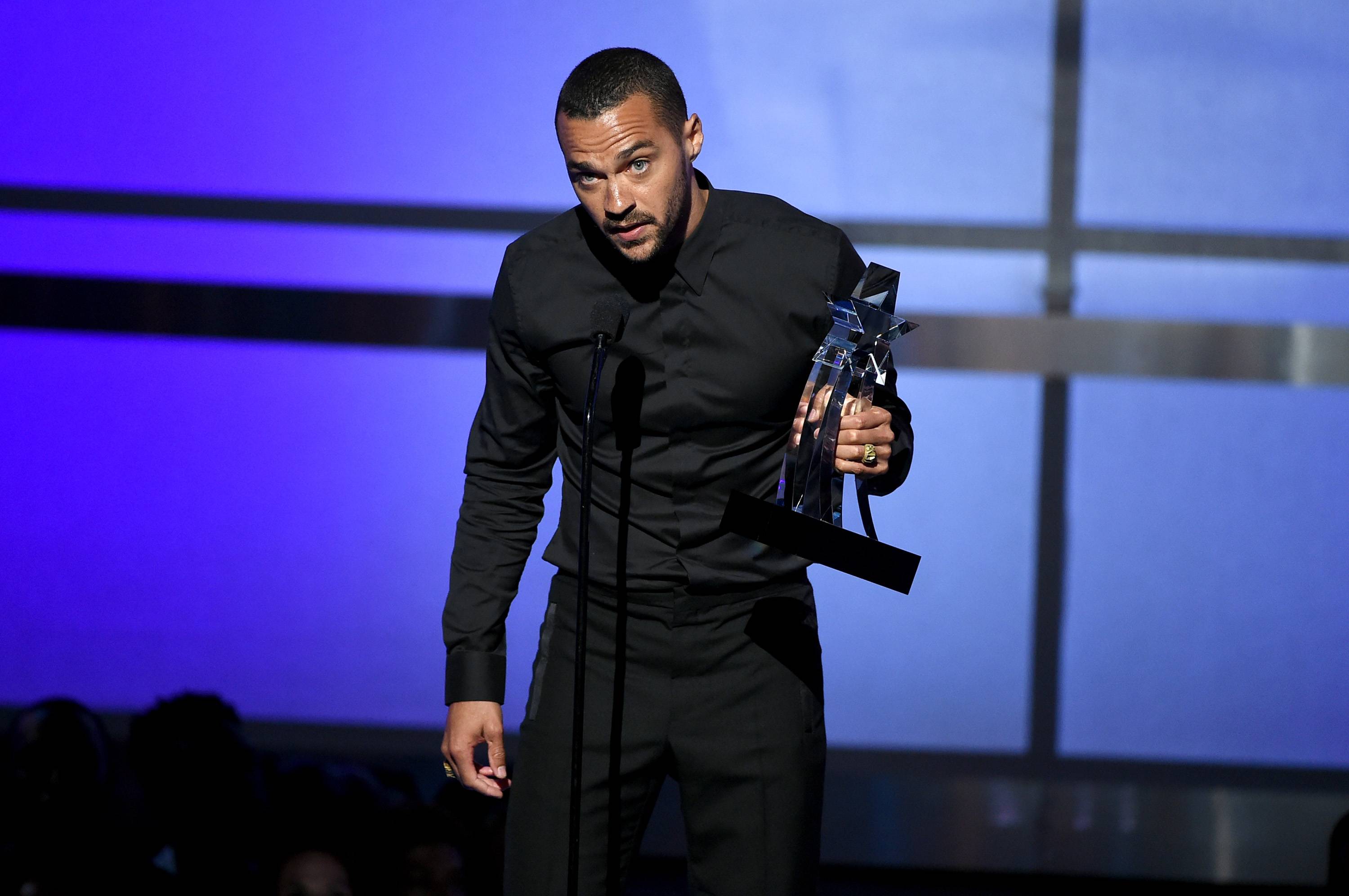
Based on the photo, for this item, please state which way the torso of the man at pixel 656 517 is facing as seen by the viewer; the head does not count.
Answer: toward the camera
